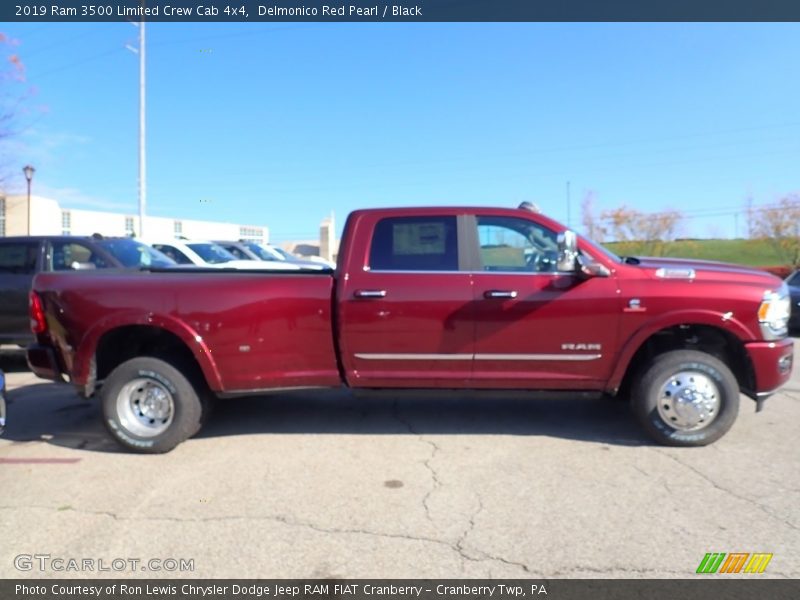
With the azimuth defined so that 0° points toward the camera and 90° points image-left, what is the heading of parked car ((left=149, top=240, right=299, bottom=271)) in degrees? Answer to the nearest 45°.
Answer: approximately 315°

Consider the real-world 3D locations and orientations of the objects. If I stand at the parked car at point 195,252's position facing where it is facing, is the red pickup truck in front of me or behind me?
in front

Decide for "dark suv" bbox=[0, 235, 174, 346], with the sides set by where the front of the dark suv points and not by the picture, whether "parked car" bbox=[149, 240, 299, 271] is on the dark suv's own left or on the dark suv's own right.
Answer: on the dark suv's own left

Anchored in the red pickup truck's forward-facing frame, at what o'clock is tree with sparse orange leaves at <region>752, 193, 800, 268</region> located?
The tree with sparse orange leaves is roughly at 10 o'clock from the red pickup truck.

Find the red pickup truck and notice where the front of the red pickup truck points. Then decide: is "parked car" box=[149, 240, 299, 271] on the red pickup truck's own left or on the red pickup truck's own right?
on the red pickup truck's own left

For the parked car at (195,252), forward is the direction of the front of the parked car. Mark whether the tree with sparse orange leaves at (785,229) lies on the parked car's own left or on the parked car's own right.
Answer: on the parked car's own left

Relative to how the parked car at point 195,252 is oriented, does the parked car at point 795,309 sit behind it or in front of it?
in front

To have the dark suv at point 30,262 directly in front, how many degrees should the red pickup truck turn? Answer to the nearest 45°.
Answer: approximately 135° to its left

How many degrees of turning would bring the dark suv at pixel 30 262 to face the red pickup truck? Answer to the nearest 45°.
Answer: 0° — it already faces it

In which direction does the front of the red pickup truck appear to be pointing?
to the viewer's right

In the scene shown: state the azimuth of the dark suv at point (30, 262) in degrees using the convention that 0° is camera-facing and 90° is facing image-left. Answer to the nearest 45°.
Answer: approximately 315°
